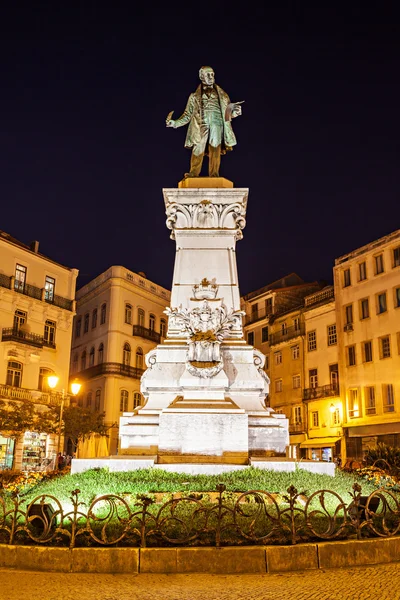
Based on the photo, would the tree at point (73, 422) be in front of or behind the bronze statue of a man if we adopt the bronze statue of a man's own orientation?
behind

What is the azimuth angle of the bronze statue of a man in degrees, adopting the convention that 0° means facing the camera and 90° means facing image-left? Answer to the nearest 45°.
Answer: approximately 0°

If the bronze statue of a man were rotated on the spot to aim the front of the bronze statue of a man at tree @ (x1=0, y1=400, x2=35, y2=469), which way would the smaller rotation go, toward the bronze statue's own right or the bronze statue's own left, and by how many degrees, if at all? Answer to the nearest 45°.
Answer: approximately 135° to the bronze statue's own right

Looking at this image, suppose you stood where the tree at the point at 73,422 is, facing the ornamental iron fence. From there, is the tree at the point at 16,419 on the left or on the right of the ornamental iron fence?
right
